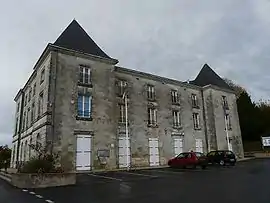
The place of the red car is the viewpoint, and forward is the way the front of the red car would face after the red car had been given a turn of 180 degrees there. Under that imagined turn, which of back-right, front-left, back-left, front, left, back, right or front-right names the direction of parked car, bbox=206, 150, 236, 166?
left

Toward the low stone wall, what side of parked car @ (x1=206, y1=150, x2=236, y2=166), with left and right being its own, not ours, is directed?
left

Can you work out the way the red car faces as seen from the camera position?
facing away from the viewer and to the left of the viewer

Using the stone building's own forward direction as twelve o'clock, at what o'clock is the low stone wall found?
The low stone wall is roughly at 2 o'clock from the stone building.

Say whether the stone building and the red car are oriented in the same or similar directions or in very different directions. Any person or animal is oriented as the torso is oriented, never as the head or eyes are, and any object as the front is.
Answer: very different directions

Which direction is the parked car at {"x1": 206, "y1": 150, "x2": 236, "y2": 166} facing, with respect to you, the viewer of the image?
facing away from the viewer and to the left of the viewer

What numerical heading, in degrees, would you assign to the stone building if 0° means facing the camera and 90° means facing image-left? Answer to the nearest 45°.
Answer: approximately 315°

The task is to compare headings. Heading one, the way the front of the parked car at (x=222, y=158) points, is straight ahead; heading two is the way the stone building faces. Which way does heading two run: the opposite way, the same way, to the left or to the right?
the opposite way
